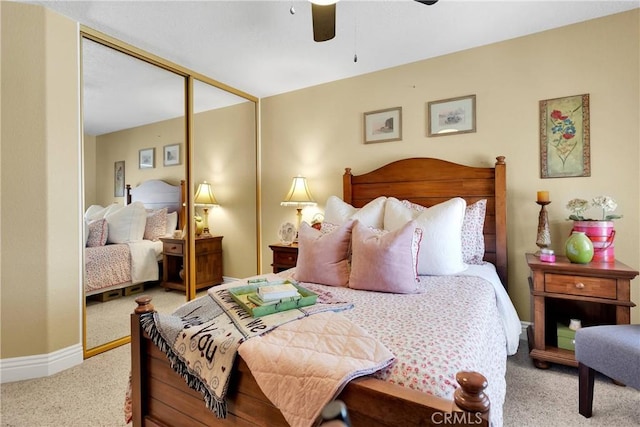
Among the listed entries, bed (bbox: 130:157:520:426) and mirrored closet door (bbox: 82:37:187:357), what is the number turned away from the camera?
0

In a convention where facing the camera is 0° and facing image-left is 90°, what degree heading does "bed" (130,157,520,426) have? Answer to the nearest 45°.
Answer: approximately 45°

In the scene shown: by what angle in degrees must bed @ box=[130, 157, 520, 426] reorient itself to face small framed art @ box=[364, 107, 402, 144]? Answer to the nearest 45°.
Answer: approximately 135° to its right

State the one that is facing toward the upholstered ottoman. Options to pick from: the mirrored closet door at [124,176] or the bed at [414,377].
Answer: the mirrored closet door

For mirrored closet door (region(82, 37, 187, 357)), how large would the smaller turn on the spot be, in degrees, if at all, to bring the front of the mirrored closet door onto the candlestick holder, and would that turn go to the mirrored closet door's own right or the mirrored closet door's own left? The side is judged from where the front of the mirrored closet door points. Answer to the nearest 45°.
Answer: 0° — it already faces it

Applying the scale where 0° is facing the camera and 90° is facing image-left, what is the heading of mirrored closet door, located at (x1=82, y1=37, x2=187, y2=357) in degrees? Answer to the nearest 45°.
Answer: approximately 315°

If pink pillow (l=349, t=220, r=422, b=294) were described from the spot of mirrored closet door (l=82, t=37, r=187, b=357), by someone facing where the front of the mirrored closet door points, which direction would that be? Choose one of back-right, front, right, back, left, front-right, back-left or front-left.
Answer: front

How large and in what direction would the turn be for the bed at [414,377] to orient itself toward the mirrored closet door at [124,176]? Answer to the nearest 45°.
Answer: approximately 90° to its right

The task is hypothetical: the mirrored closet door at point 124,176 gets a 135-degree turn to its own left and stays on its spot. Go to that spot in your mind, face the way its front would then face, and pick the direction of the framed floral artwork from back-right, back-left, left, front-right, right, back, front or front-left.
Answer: back-right

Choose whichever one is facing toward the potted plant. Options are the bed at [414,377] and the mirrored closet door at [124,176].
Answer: the mirrored closet door

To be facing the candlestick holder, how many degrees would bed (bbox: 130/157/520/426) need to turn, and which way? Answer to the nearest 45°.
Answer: approximately 180°

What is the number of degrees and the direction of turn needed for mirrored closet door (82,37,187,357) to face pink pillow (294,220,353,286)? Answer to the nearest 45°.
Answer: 0° — it already faces it

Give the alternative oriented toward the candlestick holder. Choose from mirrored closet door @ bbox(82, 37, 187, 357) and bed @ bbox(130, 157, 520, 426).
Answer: the mirrored closet door

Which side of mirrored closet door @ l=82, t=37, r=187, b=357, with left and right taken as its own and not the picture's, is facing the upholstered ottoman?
front

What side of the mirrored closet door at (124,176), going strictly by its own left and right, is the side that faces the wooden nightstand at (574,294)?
front
